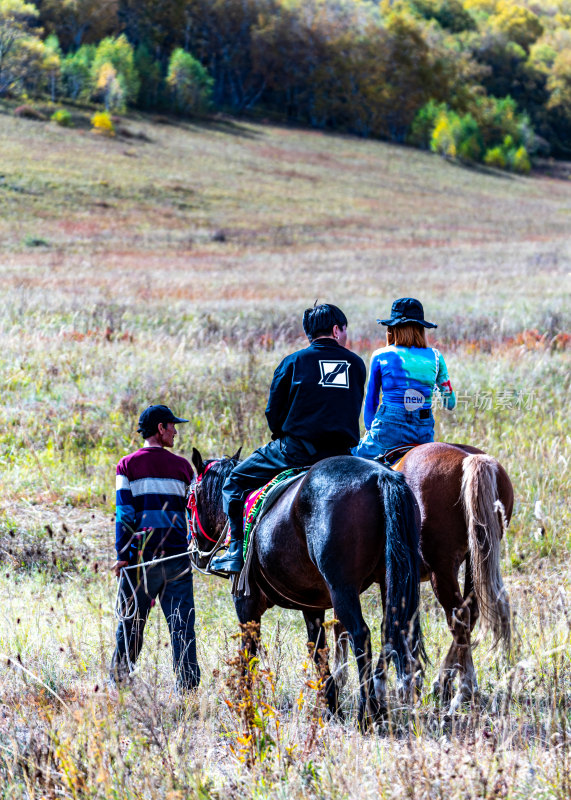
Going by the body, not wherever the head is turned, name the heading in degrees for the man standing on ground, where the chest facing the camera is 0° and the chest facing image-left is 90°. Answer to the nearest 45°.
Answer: approximately 180°

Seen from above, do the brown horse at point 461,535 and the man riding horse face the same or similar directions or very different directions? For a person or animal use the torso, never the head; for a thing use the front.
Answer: same or similar directions

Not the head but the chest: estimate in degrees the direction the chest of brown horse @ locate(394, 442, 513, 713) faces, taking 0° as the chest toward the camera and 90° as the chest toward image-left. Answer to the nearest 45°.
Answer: approximately 135°

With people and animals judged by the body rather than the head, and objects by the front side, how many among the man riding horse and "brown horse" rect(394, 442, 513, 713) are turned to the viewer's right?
0

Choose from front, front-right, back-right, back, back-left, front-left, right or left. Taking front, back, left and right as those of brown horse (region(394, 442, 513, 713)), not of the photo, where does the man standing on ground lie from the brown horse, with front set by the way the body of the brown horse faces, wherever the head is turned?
front-left

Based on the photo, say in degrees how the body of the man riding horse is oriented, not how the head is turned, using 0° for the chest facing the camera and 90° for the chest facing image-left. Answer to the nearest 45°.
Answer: approximately 135°

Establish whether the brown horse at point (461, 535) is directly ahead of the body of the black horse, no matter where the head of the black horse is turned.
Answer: no

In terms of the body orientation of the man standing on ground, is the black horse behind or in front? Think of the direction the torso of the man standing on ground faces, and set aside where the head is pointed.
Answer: behind

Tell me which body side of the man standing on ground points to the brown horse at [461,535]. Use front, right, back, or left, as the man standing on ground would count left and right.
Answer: right

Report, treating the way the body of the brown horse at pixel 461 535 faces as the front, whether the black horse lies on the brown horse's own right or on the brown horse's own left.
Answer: on the brown horse's own left

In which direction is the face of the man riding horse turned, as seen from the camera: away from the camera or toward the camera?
away from the camera

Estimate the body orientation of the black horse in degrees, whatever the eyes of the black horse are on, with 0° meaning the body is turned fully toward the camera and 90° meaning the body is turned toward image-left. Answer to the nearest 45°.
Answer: approximately 135°

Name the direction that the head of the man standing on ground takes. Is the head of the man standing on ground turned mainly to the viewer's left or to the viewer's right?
to the viewer's right

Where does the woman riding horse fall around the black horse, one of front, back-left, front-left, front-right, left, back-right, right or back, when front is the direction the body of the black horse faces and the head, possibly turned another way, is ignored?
front-right

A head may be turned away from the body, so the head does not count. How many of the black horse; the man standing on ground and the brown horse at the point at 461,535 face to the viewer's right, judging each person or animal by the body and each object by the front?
0

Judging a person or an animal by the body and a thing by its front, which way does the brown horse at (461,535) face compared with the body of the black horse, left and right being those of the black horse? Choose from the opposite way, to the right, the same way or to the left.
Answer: the same way
